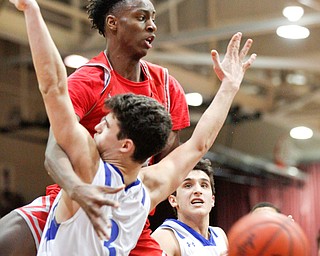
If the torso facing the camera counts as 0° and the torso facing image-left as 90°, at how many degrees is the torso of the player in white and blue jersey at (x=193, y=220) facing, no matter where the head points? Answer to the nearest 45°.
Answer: approximately 315°

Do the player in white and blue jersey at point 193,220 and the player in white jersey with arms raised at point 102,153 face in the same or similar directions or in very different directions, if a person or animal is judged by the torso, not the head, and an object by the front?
very different directions

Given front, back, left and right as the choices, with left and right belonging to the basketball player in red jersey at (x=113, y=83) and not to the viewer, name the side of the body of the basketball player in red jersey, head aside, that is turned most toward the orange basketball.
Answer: front

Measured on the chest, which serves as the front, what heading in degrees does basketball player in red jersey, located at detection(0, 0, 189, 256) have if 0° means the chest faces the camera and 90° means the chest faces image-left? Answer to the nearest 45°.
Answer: approximately 315°

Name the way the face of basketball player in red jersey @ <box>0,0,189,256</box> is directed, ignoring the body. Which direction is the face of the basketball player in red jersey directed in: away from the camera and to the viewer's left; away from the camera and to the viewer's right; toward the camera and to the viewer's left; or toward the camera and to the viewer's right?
toward the camera and to the viewer's right

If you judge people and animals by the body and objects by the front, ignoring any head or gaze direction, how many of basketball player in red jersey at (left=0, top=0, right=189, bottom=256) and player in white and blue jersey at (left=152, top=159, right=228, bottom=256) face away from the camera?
0

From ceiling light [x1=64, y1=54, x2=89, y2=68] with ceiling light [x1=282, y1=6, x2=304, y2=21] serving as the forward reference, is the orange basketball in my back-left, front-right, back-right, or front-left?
front-right

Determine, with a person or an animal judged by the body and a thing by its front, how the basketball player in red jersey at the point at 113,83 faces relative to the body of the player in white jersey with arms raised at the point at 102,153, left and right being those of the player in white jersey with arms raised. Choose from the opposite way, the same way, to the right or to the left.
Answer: the opposite way
